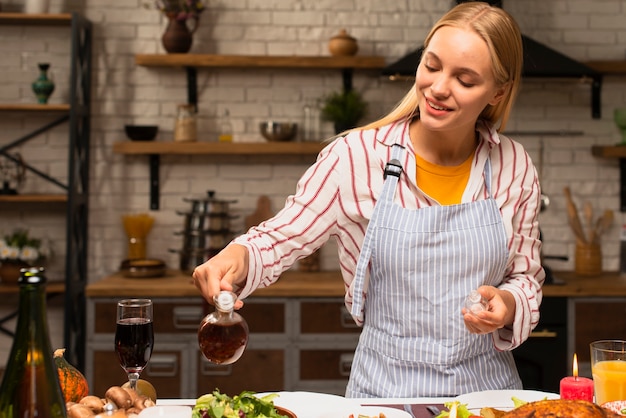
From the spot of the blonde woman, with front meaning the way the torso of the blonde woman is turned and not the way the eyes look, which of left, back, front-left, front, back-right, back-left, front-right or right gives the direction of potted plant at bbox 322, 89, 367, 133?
back

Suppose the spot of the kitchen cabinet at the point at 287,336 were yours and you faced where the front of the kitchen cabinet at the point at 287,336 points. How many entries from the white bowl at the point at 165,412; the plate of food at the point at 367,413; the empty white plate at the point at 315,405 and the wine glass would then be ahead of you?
4

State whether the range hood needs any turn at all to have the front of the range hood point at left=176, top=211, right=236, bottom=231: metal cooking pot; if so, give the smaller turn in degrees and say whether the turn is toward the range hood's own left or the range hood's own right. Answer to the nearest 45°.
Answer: approximately 90° to the range hood's own right

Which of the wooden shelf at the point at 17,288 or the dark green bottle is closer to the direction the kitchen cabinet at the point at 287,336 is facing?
the dark green bottle

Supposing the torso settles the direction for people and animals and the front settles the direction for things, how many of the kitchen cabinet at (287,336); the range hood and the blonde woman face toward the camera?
3

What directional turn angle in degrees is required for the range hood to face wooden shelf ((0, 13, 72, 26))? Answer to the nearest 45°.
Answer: approximately 90° to its right

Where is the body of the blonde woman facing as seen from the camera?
toward the camera

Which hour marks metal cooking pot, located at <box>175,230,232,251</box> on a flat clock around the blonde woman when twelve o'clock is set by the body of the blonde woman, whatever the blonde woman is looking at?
The metal cooking pot is roughly at 5 o'clock from the blonde woman.

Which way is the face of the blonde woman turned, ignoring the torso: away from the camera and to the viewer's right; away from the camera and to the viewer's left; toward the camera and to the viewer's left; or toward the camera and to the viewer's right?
toward the camera and to the viewer's left

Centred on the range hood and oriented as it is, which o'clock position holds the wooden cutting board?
The wooden cutting board is roughly at 3 o'clock from the range hood.

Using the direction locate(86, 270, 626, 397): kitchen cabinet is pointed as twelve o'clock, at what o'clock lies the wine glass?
The wine glass is roughly at 12 o'clock from the kitchen cabinet.

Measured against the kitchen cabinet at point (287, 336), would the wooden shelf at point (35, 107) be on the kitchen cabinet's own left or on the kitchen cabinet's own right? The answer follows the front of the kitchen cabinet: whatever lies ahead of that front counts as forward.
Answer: on the kitchen cabinet's own right

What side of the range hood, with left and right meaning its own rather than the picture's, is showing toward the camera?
front

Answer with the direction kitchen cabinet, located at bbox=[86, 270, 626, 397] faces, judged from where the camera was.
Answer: facing the viewer
